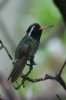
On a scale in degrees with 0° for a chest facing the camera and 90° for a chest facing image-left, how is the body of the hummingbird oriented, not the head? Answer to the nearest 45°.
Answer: approximately 270°
